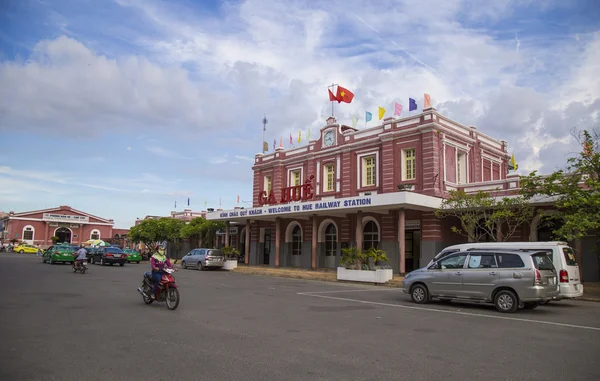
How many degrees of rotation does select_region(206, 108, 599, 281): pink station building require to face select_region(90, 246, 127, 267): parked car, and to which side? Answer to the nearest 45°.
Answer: approximately 45° to its right

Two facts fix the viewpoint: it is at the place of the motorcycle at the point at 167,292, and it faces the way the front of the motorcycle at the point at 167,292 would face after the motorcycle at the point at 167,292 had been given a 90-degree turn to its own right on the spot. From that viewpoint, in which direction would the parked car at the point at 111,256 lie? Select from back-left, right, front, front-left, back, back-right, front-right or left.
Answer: back-right

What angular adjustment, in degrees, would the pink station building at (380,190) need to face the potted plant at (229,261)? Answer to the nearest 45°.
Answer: approximately 45° to its right

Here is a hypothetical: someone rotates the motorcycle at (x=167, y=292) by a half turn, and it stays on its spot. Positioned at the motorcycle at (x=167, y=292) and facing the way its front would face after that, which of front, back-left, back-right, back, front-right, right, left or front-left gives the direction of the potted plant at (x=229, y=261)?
front-right

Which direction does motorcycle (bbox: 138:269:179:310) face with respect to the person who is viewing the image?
facing the viewer and to the right of the viewer

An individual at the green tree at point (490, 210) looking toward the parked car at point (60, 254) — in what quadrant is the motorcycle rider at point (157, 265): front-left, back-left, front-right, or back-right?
front-left

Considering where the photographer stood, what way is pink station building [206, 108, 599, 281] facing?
facing the viewer and to the left of the viewer

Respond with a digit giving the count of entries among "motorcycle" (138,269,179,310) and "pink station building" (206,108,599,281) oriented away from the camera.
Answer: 0

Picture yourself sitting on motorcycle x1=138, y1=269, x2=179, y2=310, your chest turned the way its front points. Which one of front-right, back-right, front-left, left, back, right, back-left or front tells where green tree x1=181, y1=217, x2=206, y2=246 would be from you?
back-left

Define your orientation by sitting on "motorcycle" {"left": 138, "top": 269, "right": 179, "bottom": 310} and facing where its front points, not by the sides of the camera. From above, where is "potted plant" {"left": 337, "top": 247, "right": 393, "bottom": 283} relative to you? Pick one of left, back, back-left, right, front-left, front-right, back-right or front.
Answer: left

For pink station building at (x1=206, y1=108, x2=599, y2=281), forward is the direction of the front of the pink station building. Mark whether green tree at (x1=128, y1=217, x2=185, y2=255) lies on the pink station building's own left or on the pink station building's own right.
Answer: on the pink station building's own right
